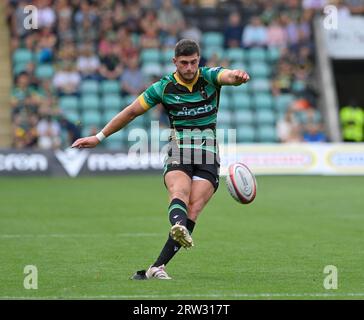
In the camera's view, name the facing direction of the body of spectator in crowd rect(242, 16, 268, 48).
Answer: toward the camera

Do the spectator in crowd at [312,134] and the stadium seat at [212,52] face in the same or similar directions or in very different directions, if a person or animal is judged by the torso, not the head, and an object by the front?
same or similar directions

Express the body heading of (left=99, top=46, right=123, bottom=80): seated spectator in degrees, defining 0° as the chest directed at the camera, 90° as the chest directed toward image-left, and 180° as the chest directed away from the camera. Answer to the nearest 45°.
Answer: approximately 0°

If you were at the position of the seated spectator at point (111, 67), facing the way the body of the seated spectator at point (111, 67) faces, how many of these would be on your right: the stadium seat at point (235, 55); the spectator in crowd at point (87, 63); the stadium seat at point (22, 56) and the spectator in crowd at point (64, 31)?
3

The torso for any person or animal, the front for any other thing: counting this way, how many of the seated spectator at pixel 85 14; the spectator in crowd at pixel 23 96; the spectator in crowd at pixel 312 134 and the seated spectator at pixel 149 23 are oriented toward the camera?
4

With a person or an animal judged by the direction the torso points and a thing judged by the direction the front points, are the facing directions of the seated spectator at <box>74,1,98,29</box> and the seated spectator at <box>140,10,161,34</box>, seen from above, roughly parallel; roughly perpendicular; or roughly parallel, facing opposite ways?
roughly parallel

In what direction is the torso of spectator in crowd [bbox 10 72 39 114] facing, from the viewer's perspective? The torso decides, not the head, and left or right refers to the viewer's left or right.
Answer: facing the viewer

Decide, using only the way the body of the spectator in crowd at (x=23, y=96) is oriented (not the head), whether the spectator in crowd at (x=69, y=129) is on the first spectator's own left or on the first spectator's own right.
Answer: on the first spectator's own left

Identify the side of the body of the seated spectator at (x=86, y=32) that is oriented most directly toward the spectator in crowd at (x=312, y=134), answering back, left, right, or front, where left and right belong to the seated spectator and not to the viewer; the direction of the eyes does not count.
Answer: left

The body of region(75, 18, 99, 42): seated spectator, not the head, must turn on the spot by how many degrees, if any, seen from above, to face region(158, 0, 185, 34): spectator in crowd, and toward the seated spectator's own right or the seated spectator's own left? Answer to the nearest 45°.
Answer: approximately 90° to the seated spectator's own left

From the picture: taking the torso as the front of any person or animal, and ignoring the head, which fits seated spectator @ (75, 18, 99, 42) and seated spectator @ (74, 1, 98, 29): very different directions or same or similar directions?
same or similar directions

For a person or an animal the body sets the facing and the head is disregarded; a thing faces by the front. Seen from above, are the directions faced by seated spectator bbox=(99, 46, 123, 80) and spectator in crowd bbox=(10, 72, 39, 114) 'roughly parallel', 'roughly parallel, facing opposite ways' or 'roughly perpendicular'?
roughly parallel
